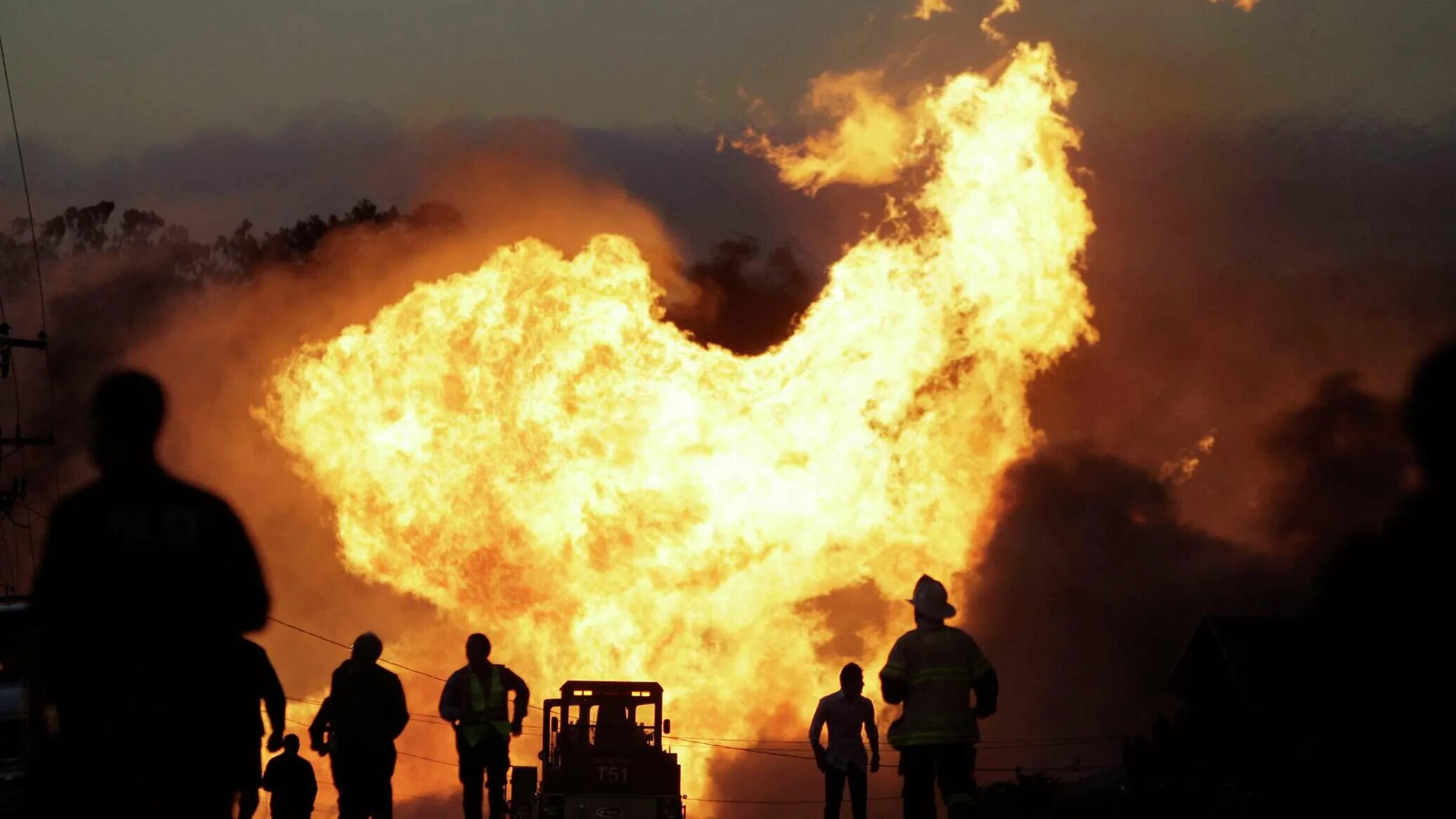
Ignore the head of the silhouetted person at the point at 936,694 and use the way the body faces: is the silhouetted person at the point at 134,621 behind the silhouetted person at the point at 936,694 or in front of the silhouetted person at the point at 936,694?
behind

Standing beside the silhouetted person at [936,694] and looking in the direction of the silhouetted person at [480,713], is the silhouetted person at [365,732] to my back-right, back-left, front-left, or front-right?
front-left

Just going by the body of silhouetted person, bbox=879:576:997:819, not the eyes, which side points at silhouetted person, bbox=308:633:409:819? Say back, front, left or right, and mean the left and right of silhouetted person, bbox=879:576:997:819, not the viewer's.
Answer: left

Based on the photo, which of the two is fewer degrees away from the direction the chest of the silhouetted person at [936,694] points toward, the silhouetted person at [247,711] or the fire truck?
the fire truck

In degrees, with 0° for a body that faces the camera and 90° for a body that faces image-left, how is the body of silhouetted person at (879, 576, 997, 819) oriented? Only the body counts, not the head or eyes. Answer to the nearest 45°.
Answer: approximately 180°

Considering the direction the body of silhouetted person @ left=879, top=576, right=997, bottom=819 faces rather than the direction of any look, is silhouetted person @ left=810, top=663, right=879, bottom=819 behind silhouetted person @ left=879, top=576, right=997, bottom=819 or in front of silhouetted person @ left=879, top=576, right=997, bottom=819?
in front

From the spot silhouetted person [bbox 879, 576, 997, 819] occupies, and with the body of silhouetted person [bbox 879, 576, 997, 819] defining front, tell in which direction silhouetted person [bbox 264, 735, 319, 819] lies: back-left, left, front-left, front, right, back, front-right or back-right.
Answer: front-left

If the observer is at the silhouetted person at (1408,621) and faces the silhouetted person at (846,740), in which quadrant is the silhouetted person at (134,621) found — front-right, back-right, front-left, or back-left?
front-left

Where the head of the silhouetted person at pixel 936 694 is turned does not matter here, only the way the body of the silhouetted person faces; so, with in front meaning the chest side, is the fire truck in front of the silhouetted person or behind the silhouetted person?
in front

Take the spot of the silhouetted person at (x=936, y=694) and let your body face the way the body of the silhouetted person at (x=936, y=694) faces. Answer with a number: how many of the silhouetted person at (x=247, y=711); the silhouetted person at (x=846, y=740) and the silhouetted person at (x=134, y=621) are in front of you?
1
